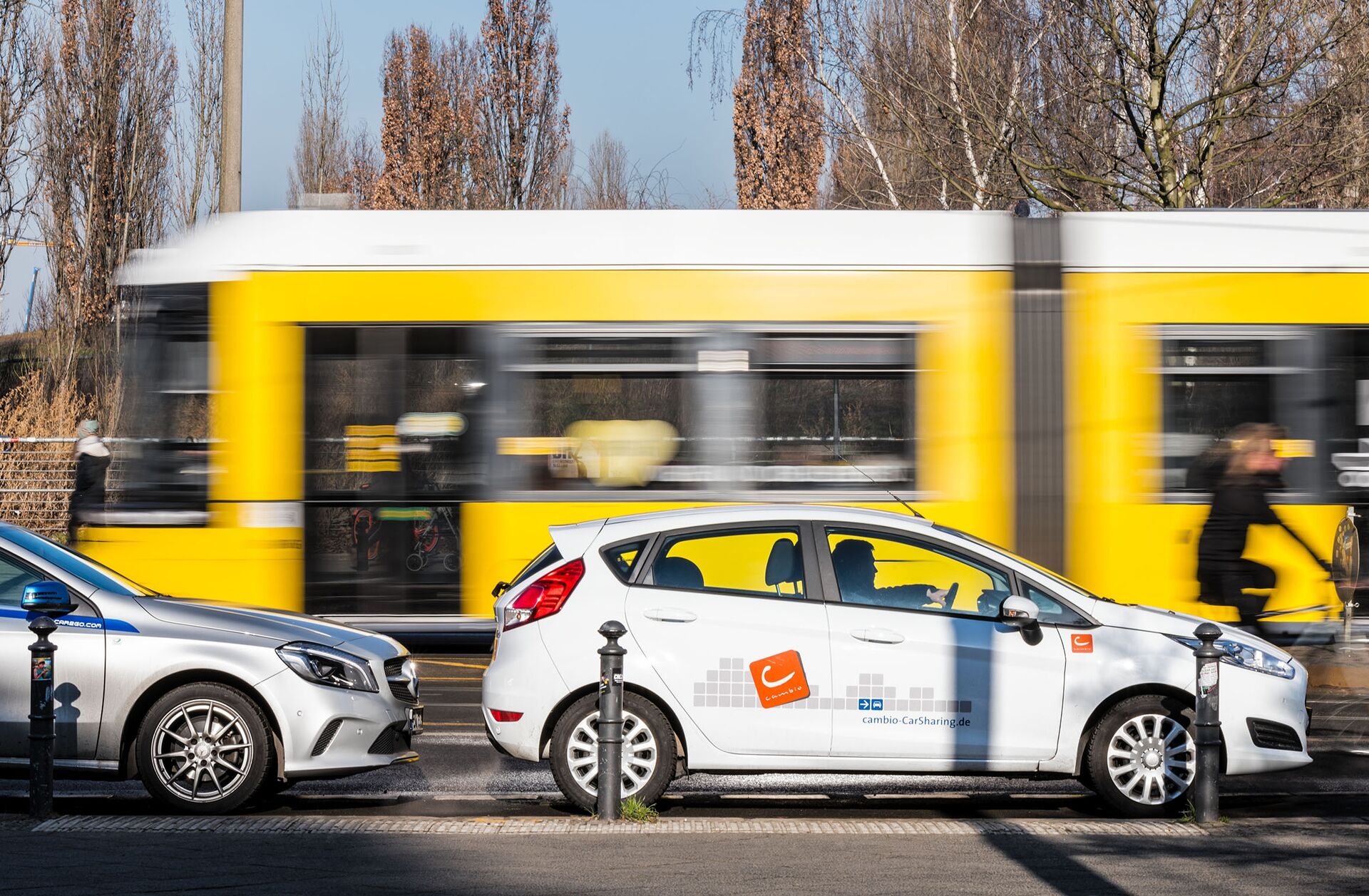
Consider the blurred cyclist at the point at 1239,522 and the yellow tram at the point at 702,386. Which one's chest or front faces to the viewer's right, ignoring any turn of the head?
the blurred cyclist

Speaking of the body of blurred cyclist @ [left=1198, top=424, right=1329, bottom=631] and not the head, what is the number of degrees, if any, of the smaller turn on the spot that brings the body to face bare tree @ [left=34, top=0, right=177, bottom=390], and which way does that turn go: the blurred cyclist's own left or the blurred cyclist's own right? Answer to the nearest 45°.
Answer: approximately 135° to the blurred cyclist's own left

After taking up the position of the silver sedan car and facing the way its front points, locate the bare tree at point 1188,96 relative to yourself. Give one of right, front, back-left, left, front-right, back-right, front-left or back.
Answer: front-left

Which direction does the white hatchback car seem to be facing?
to the viewer's right

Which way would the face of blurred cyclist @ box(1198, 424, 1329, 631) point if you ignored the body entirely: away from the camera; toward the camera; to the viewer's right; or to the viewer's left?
to the viewer's right

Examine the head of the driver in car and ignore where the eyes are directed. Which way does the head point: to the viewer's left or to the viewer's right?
to the viewer's right

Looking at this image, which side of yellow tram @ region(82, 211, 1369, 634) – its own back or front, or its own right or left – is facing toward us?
left

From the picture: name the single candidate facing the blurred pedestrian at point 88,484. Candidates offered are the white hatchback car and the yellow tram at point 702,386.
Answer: the yellow tram
